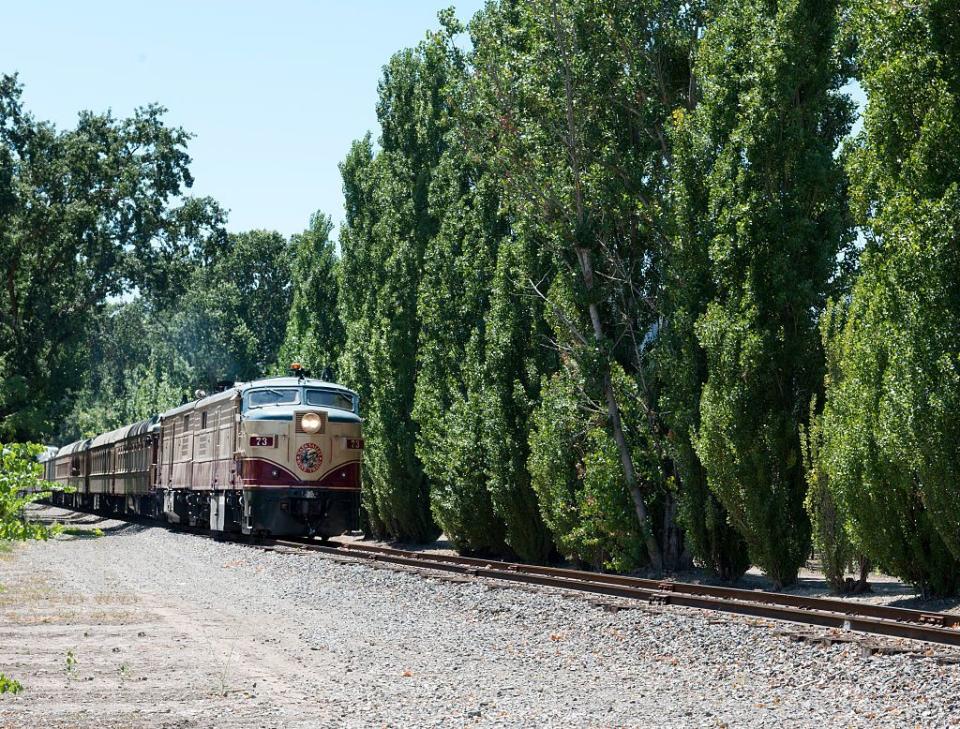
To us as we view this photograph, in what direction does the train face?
facing the viewer and to the right of the viewer

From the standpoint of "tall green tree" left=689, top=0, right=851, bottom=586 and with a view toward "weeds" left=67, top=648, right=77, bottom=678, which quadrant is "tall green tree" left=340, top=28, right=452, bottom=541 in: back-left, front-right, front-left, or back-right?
back-right

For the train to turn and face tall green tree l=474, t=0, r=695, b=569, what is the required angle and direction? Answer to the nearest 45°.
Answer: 0° — it already faces it

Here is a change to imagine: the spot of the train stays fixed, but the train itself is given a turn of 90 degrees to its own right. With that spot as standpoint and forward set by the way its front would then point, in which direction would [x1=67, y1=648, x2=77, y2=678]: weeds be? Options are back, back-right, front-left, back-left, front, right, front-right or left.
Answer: front-left

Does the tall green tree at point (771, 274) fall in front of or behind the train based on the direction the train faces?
in front

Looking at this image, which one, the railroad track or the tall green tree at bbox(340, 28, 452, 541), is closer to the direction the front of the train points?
the railroad track

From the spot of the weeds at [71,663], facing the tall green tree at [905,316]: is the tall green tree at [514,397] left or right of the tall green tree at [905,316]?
left

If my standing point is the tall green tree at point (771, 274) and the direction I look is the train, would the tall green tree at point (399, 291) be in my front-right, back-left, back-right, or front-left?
front-right

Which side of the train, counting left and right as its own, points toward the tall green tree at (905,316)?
front

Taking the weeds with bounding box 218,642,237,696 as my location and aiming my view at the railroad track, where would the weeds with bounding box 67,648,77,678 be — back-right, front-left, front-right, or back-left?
back-left

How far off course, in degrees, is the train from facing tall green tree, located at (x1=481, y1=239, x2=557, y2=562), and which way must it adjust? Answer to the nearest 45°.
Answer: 0° — it already faces it

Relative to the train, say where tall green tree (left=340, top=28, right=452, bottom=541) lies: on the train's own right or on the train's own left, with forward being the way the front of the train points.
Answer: on the train's own left

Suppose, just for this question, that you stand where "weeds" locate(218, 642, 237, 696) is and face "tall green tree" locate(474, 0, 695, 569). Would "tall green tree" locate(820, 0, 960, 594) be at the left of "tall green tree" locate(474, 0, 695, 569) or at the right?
right

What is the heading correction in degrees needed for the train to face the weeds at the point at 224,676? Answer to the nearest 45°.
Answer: approximately 45° to its right
